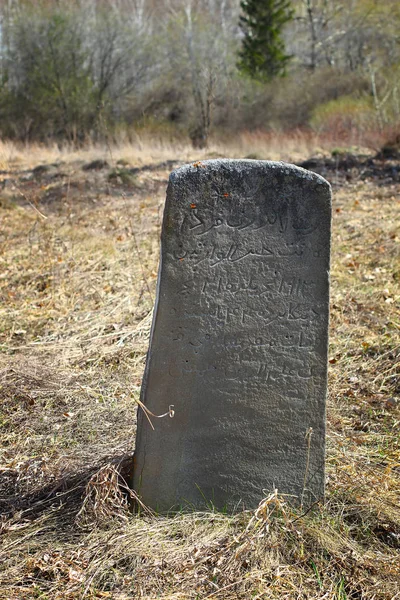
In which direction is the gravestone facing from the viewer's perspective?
toward the camera

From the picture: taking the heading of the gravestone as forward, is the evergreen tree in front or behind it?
behind
